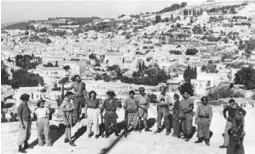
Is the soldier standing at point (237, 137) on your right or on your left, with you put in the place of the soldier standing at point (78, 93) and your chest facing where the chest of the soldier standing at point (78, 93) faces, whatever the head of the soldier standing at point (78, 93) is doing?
on your left

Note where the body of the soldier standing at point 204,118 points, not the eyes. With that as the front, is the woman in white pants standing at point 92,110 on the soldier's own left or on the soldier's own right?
on the soldier's own right

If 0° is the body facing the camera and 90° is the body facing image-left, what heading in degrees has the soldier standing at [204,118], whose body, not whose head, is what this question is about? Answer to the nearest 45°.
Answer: approximately 0°

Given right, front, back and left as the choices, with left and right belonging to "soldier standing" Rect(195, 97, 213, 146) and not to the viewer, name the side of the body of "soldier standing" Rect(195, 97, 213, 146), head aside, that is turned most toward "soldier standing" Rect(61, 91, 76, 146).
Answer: right

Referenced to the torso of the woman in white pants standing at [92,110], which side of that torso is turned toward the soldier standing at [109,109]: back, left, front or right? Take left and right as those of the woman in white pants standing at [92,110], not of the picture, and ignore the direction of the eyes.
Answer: left
